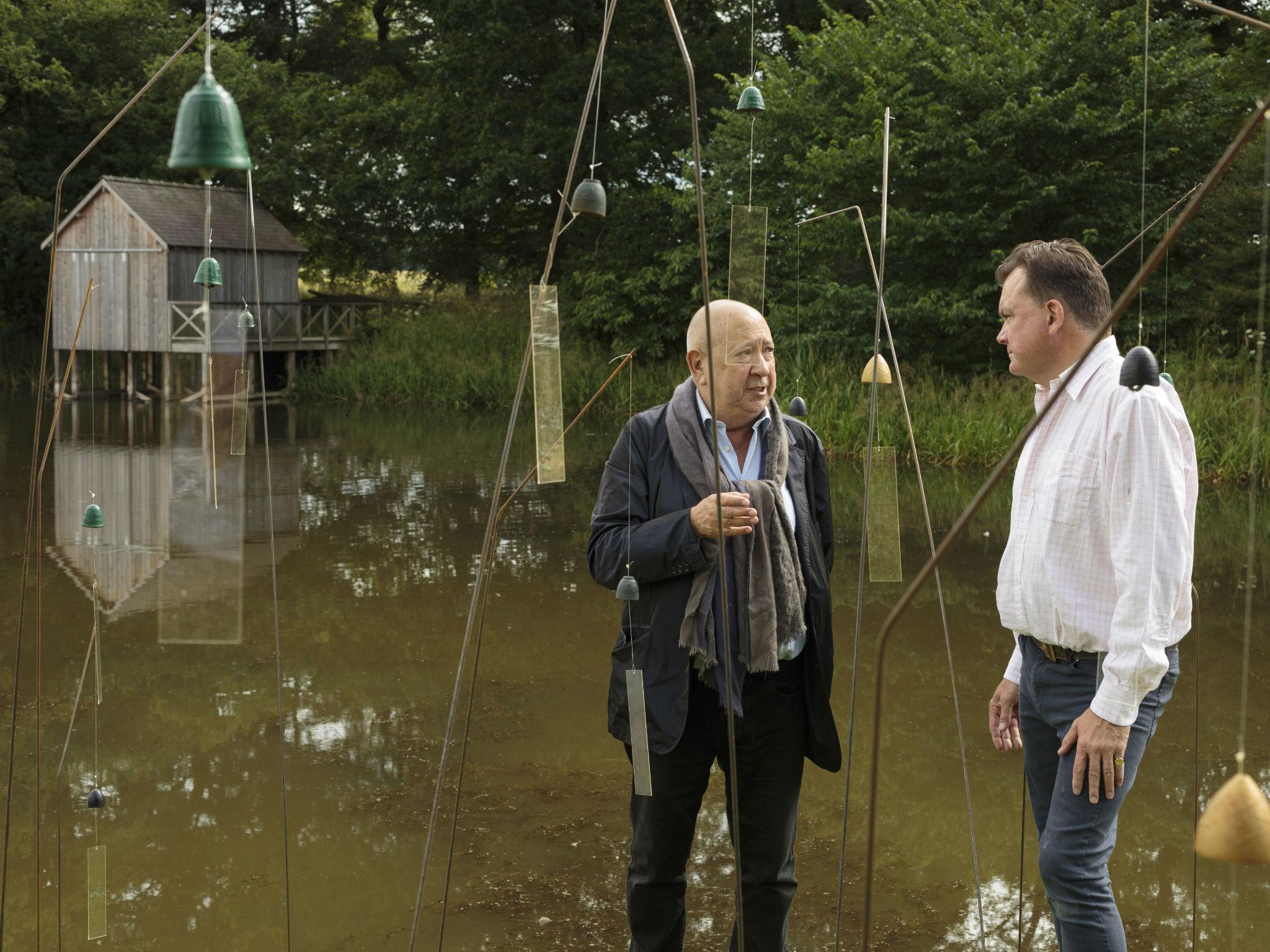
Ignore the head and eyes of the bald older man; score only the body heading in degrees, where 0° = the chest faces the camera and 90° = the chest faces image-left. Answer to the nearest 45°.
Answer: approximately 315°

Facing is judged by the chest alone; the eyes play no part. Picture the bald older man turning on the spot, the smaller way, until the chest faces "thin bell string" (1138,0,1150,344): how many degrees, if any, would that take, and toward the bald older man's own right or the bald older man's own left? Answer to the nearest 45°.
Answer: approximately 90° to the bald older man's own left

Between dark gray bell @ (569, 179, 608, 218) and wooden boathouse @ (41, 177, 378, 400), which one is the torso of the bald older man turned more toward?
the dark gray bell

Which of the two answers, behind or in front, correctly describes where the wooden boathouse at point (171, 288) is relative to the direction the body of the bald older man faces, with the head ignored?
behind
